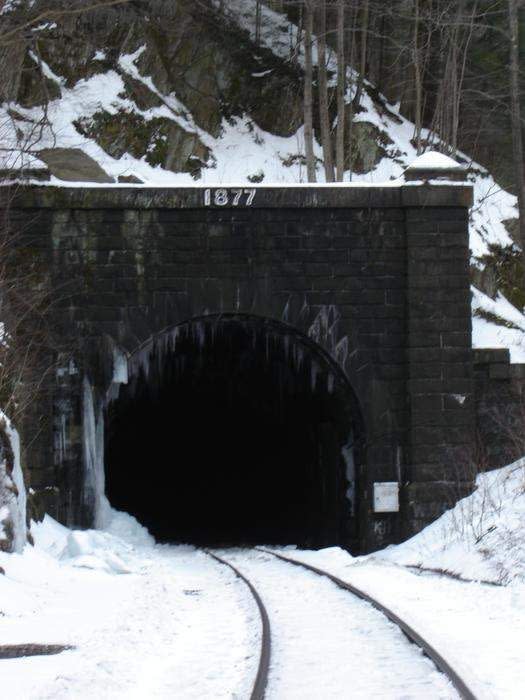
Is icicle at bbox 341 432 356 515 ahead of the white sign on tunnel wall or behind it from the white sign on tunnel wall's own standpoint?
behind

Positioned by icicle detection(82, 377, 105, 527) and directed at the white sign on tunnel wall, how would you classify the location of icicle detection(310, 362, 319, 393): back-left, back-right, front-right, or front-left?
front-left

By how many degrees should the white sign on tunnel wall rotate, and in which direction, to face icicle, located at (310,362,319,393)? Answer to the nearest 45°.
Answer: approximately 135° to its right

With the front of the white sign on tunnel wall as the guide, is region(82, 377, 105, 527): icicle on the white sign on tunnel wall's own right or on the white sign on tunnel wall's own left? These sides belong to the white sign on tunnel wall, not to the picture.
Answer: on the white sign on tunnel wall's own right

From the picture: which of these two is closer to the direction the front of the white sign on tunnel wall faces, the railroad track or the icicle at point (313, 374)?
the railroad track

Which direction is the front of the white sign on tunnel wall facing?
toward the camera

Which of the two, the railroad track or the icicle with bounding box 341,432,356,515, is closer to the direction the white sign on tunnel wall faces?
the railroad track

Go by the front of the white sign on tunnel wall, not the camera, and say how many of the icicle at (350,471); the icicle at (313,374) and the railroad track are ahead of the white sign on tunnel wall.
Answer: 1

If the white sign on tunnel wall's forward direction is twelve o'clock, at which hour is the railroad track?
The railroad track is roughly at 12 o'clock from the white sign on tunnel wall.
